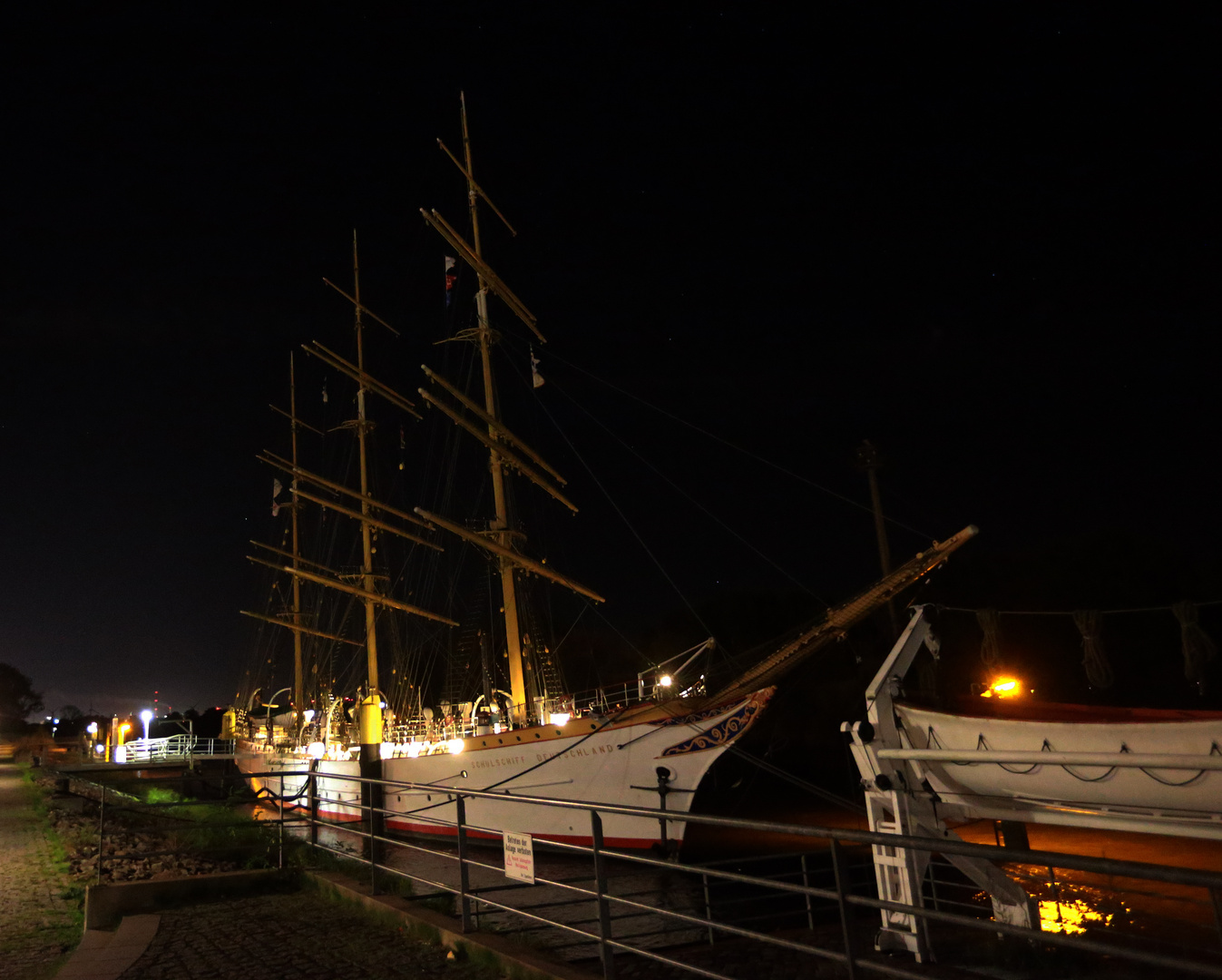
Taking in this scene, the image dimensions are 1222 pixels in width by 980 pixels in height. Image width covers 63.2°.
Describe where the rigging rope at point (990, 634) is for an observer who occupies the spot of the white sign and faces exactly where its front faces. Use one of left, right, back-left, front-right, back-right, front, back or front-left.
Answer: back

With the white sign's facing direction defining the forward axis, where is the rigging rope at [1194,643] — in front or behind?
behind

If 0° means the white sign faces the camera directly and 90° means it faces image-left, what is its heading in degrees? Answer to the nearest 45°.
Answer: approximately 45°

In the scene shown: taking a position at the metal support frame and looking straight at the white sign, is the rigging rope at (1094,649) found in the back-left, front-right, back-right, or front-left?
back-right

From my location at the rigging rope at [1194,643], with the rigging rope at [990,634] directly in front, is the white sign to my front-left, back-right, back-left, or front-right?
front-left
